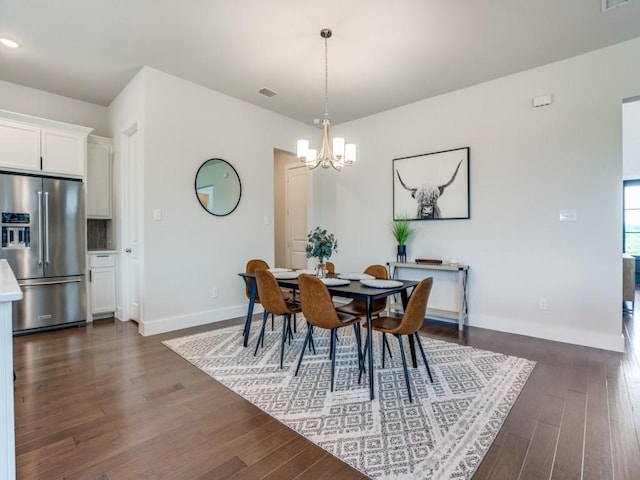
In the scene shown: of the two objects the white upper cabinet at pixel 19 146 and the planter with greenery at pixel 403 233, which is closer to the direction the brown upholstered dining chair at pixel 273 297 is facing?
the planter with greenery

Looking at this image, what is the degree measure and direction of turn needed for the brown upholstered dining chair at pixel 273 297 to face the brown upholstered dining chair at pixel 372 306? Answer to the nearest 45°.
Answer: approximately 45° to its right

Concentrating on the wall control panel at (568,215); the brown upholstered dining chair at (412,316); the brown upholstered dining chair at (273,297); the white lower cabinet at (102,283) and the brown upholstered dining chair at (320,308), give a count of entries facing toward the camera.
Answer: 2

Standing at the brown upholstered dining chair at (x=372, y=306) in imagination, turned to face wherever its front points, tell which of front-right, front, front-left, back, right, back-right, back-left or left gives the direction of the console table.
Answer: back

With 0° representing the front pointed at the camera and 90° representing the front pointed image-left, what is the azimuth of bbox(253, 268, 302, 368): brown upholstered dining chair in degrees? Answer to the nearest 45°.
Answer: approximately 225°

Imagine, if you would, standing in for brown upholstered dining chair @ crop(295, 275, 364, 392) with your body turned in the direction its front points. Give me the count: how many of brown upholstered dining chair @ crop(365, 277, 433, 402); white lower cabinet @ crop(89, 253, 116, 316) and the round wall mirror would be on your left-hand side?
2

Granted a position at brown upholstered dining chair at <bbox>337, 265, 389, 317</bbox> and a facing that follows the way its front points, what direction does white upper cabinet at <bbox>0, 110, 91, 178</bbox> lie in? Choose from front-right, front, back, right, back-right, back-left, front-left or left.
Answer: front-right

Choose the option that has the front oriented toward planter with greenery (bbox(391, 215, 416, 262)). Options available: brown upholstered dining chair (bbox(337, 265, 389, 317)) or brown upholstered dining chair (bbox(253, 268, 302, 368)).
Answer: brown upholstered dining chair (bbox(253, 268, 302, 368))

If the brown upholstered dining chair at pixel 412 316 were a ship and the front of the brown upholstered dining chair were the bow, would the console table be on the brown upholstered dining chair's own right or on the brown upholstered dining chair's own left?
on the brown upholstered dining chair's own right

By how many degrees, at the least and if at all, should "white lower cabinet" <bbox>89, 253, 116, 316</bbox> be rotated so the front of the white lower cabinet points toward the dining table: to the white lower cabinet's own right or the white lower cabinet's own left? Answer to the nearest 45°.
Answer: approximately 45° to the white lower cabinet's own left

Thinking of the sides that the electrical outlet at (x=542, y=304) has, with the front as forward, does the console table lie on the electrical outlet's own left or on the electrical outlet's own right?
on the electrical outlet's own right
